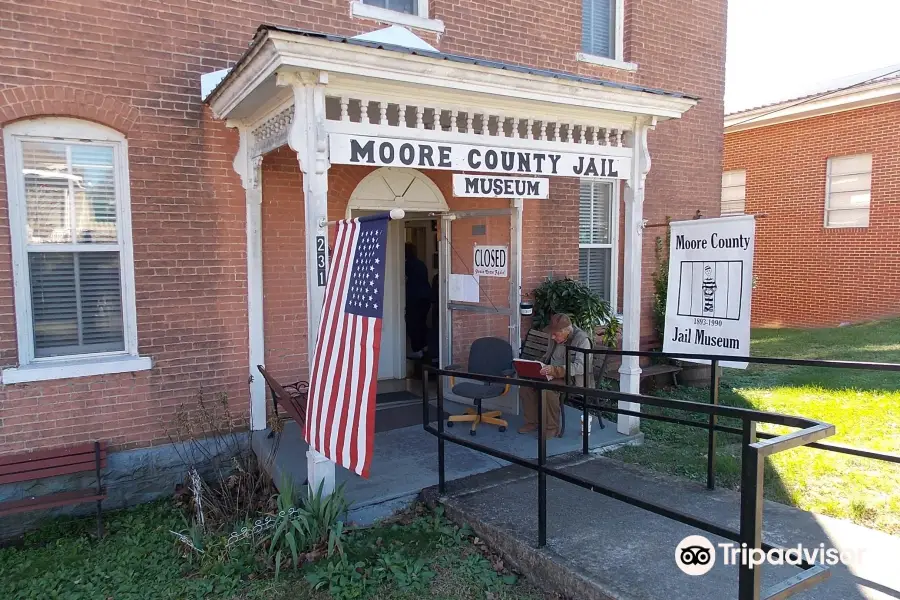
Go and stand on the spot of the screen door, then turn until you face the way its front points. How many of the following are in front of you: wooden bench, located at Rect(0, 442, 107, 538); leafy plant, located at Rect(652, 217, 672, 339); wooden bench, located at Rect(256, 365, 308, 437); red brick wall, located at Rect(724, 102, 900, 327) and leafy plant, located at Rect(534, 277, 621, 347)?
2

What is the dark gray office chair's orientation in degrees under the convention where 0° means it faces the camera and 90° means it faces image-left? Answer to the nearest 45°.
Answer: approximately 45°

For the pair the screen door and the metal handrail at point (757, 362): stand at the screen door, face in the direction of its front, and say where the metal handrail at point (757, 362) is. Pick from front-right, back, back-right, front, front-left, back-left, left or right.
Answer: left

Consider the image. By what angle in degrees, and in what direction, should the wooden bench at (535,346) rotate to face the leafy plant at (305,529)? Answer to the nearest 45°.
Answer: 0° — it already faces it

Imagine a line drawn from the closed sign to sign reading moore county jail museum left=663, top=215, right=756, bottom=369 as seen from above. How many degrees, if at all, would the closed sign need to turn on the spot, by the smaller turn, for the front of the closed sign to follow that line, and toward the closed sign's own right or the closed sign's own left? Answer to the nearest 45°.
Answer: approximately 45° to the closed sign's own left

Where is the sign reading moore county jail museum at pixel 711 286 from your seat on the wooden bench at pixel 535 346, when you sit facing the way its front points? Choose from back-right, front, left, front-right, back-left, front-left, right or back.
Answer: left

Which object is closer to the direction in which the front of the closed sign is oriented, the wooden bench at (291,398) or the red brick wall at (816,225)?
the wooden bench

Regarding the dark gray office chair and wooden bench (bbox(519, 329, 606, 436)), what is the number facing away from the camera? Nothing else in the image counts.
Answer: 0

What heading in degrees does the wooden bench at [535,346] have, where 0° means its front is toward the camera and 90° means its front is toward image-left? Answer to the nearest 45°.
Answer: approximately 45°

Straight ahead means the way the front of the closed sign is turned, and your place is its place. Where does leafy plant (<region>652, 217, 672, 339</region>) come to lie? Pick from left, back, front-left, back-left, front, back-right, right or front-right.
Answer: back-left
